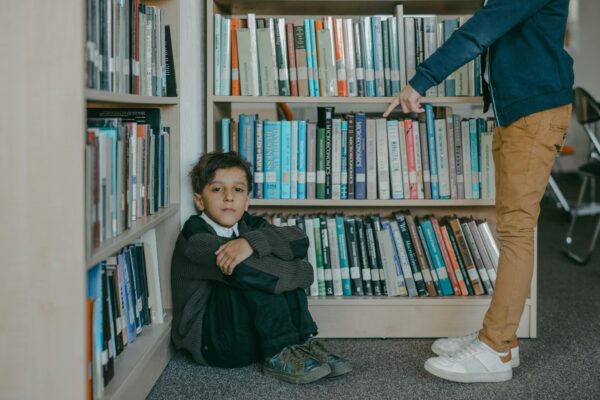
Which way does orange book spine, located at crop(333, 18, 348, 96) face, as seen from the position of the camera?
facing the viewer

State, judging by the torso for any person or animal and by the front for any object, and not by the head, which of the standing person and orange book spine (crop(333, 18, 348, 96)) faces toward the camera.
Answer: the orange book spine

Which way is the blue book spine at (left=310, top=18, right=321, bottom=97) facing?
toward the camera

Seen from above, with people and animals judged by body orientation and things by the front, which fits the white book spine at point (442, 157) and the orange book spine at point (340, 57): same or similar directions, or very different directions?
same or similar directions

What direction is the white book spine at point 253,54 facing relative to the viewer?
toward the camera

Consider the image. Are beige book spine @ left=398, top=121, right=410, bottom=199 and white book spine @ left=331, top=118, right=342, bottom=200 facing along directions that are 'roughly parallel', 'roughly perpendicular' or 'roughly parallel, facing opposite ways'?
roughly parallel

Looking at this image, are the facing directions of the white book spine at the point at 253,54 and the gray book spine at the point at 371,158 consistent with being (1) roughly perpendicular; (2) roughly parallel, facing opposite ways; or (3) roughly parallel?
roughly parallel

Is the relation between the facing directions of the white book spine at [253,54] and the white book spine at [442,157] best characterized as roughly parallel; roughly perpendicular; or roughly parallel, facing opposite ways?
roughly parallel
